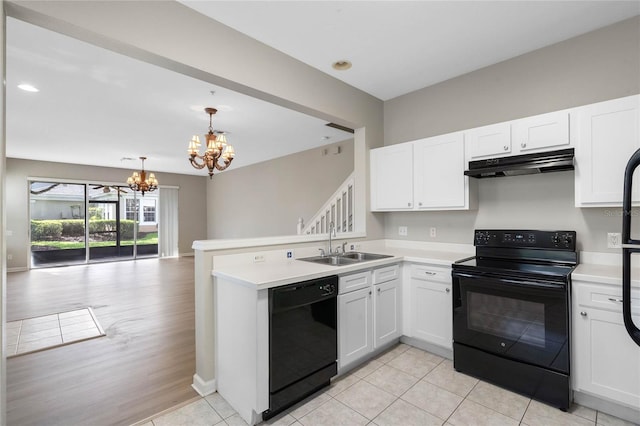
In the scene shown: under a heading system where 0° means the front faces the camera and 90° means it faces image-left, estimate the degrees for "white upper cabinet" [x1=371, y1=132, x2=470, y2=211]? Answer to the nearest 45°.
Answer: approximately 45°

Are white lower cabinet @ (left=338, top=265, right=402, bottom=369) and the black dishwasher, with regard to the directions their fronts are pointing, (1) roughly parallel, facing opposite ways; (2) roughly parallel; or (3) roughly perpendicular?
roughly parallel

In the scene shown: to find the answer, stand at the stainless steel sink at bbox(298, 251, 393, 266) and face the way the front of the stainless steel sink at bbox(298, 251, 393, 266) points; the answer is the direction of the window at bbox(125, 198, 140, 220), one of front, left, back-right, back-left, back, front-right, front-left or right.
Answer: back

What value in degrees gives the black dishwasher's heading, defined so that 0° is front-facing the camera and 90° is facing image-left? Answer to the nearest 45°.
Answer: approximately 315°

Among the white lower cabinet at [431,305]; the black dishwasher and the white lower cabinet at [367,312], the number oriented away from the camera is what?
0

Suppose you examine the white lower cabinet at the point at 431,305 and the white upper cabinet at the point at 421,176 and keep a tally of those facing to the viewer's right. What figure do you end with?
0

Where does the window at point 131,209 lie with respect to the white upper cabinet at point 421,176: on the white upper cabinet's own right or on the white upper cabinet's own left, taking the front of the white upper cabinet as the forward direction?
on the white upper cabinet's own right

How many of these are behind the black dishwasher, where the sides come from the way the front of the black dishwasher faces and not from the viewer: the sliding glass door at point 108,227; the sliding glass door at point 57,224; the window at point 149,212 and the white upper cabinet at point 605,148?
3

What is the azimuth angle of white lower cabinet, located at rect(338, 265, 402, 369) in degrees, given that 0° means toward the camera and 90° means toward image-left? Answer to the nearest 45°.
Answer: approximately 315°
